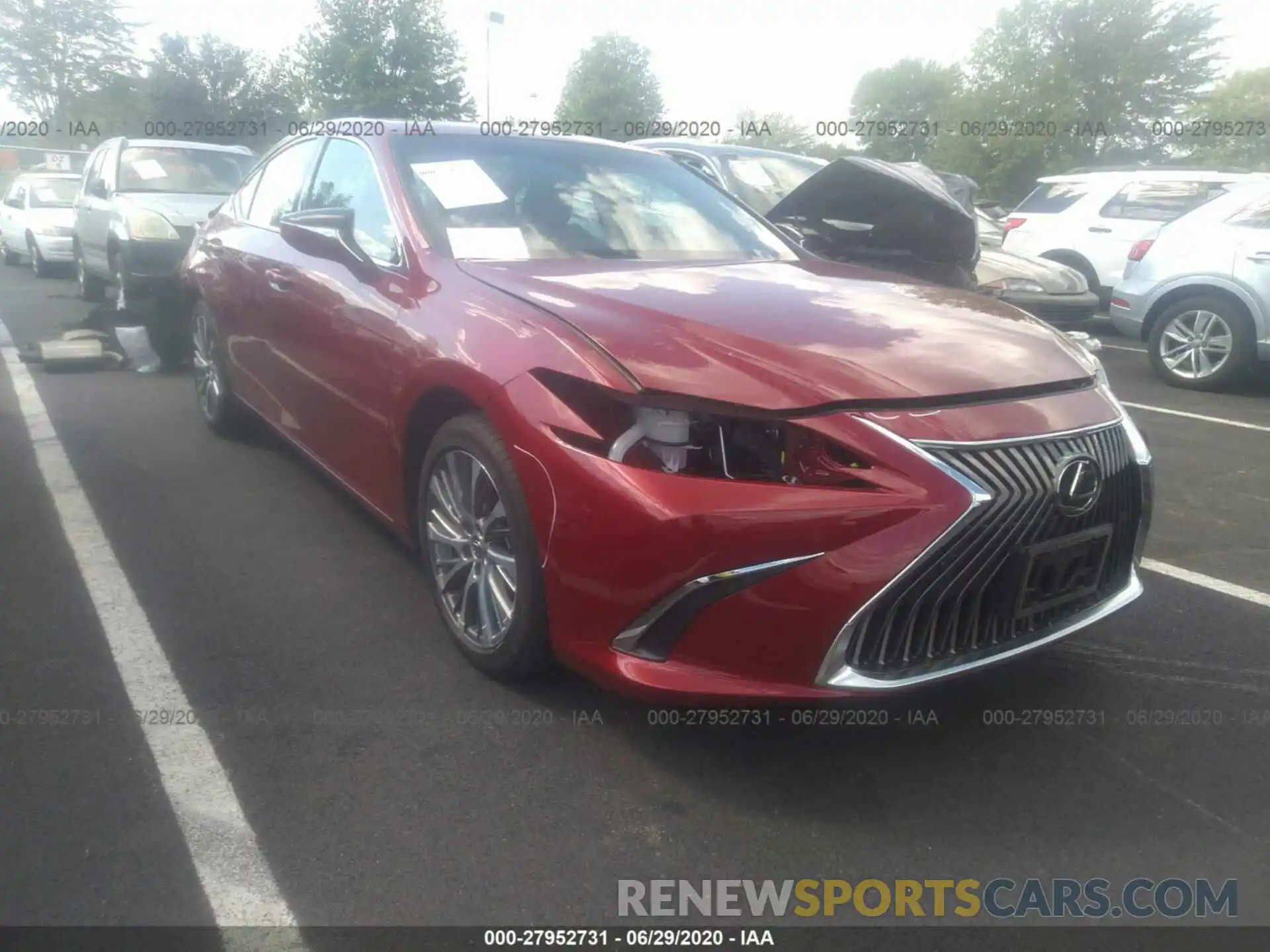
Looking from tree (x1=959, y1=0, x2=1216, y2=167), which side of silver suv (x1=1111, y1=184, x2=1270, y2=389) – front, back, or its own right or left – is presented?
left

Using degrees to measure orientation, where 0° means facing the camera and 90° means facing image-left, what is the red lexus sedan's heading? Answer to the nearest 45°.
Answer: approximately 315°

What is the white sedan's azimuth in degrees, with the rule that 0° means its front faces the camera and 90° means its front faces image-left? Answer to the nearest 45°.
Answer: approximately 315°

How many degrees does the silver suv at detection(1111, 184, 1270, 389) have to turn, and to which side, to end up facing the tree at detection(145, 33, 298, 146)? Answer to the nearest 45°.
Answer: approximately 135° to its left

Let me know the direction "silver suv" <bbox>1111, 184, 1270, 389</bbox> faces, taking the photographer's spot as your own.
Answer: facing to the right of the viewer
